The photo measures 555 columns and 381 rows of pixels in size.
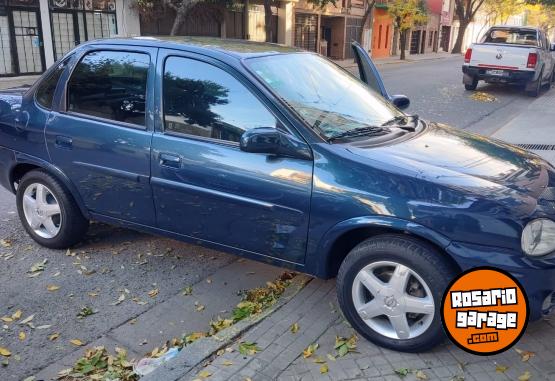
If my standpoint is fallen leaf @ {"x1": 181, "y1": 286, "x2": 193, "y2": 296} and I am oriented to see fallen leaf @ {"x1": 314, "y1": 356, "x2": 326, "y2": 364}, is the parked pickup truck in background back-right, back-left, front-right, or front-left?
back-left

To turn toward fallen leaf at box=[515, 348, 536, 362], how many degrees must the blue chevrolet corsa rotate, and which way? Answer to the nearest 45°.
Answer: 0° — it already faces it

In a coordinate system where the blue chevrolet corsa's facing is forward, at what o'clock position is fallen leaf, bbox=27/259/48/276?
The fallen leaf is roughly at 5 o'clock from the blue chevrolet corsa.

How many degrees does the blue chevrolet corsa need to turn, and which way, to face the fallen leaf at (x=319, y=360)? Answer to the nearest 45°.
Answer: approximately 45° to its right

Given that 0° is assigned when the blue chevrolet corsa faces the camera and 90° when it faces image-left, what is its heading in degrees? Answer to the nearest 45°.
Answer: approximately 315°

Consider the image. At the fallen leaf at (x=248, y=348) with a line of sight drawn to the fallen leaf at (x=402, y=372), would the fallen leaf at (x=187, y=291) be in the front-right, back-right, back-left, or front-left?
back-left

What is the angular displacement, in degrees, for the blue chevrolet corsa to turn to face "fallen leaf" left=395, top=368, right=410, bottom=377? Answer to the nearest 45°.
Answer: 0° — it already faces it
